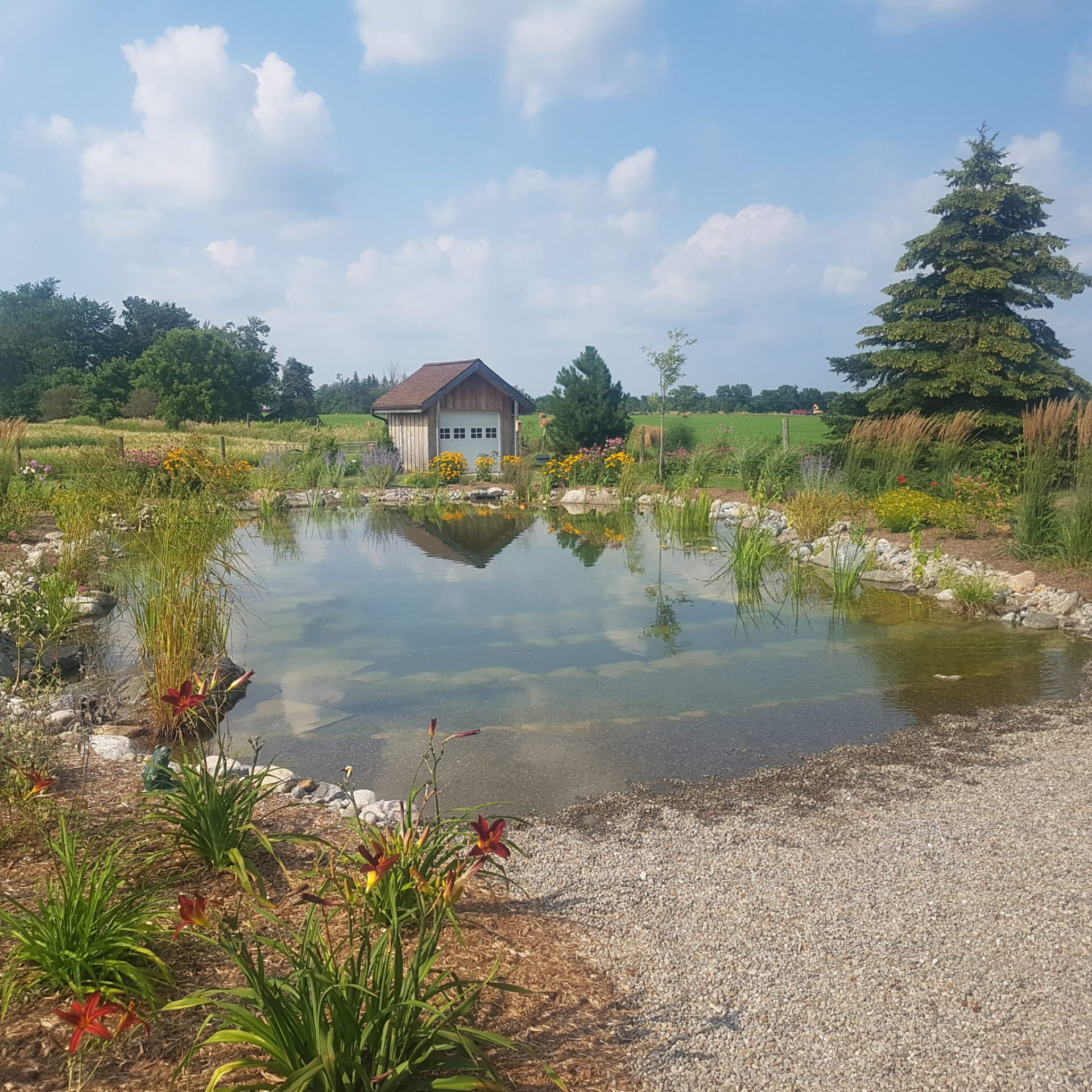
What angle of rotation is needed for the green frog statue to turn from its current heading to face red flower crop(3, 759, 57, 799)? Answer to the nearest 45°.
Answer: approximately 135° to its right

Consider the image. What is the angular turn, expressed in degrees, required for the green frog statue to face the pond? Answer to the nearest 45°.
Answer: approximately 45° to its left

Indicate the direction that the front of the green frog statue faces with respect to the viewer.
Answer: facing to the right of the viewer

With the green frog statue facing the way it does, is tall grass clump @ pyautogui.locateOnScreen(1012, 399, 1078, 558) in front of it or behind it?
in front

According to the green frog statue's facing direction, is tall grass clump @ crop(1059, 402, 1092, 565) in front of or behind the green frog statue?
in front

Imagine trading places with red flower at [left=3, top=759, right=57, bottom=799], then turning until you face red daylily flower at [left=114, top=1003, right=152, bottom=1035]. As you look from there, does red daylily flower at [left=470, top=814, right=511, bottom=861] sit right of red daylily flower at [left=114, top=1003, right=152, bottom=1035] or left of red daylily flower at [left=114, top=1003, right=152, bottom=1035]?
left

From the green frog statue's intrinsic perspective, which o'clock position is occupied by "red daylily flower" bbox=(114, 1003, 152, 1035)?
The red daylily flower is roughly at 3 o'clock from the green frog statue.

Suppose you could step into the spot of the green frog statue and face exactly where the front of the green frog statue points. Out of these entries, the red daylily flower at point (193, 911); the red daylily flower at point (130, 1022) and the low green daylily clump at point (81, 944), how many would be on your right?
3

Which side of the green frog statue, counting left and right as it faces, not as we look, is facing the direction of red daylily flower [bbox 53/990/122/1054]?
right
